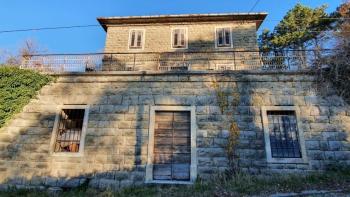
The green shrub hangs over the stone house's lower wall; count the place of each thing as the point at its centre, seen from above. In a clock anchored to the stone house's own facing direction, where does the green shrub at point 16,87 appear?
The green shrub is roughly at 3 o'clock from the stone house.

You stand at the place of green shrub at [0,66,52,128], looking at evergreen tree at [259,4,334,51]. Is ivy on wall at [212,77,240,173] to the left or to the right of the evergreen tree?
right

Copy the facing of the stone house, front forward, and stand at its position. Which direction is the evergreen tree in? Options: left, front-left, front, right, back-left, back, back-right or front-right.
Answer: back-left

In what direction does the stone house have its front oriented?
toward the camera
